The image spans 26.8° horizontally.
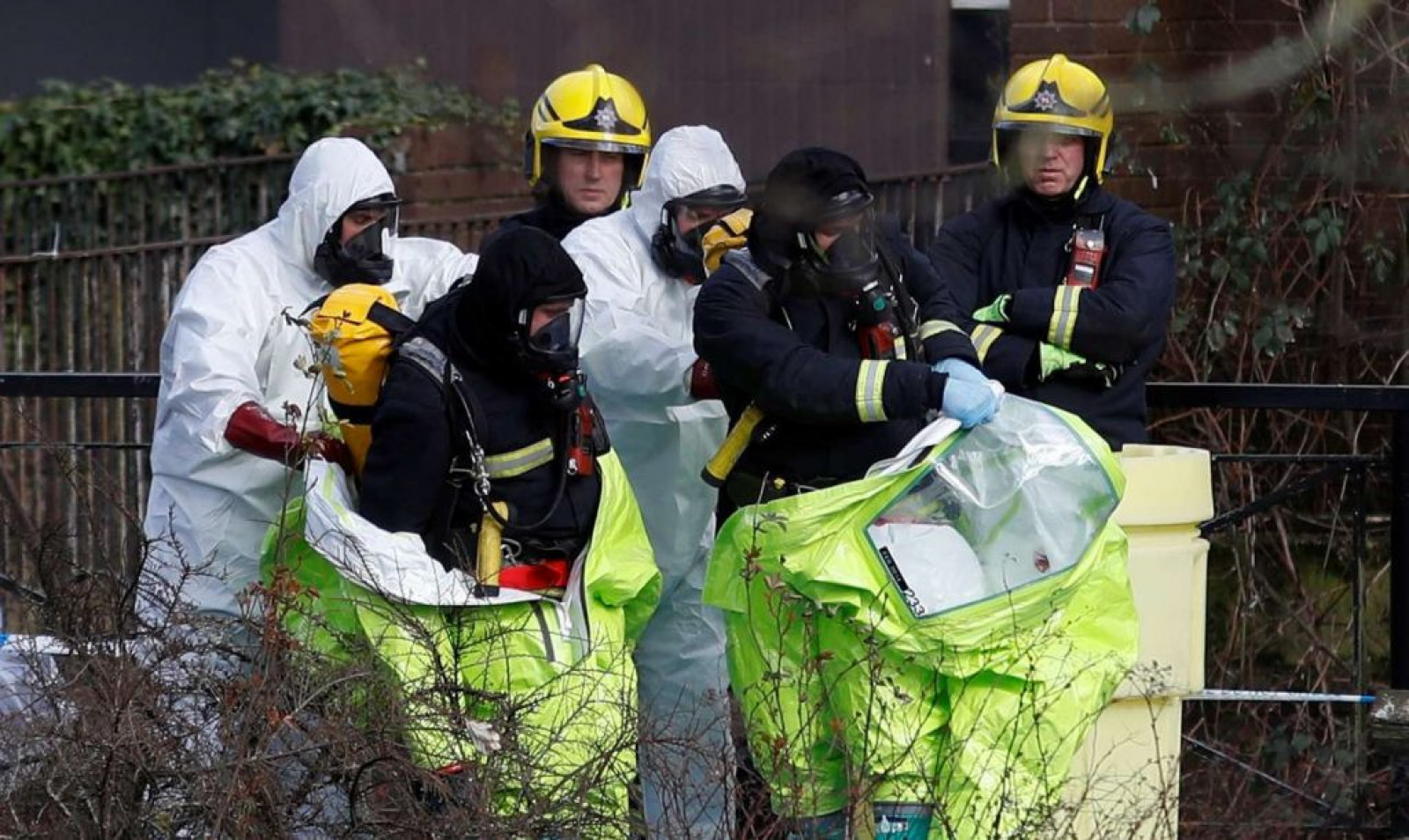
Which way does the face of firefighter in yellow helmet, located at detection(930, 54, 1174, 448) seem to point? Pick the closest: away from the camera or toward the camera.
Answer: toward the camera

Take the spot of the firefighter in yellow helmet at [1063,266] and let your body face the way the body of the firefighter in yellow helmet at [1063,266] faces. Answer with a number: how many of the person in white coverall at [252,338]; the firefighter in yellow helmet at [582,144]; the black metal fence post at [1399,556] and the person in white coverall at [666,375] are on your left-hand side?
1

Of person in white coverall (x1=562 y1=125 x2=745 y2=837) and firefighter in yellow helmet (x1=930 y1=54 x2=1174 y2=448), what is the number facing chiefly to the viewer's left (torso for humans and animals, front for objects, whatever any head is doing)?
0

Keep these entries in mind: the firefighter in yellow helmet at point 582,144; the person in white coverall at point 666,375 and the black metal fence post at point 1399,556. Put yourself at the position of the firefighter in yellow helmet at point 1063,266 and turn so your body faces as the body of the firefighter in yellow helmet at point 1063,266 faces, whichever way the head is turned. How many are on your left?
1

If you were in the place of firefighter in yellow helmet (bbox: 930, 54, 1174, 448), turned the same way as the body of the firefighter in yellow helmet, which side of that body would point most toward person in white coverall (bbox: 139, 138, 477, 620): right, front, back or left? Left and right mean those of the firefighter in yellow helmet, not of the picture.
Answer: right

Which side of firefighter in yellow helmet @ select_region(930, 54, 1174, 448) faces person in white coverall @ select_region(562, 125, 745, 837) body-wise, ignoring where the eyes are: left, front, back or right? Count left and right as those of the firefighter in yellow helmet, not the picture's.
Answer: right

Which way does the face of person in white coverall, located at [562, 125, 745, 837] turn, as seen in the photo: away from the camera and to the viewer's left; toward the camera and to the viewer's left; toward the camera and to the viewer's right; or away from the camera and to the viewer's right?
toward the camera and to the viewer's right

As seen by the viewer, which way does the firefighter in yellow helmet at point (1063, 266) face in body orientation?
toward the camera

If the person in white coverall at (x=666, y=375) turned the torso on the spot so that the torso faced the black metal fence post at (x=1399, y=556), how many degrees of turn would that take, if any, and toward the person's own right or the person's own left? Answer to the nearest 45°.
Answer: approximately 45° to the person's own left

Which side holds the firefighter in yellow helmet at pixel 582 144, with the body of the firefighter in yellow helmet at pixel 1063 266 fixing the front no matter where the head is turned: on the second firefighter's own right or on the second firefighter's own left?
on the second firefighter's own right

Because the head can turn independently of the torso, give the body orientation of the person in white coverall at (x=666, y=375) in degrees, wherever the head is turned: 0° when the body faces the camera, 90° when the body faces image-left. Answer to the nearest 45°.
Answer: approximately 315°
